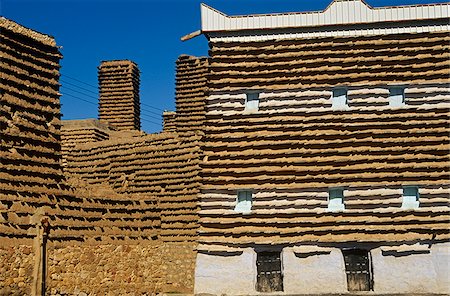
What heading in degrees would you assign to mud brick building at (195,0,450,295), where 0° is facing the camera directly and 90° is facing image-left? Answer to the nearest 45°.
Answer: approximately 0°

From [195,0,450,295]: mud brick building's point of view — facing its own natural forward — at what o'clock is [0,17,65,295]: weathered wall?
The weathered wall is roughly at 2 o'clock from the mud brick building.

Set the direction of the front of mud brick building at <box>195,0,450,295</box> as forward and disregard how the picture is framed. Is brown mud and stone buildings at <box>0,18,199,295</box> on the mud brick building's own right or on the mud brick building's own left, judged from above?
on the mud brick building's own right
